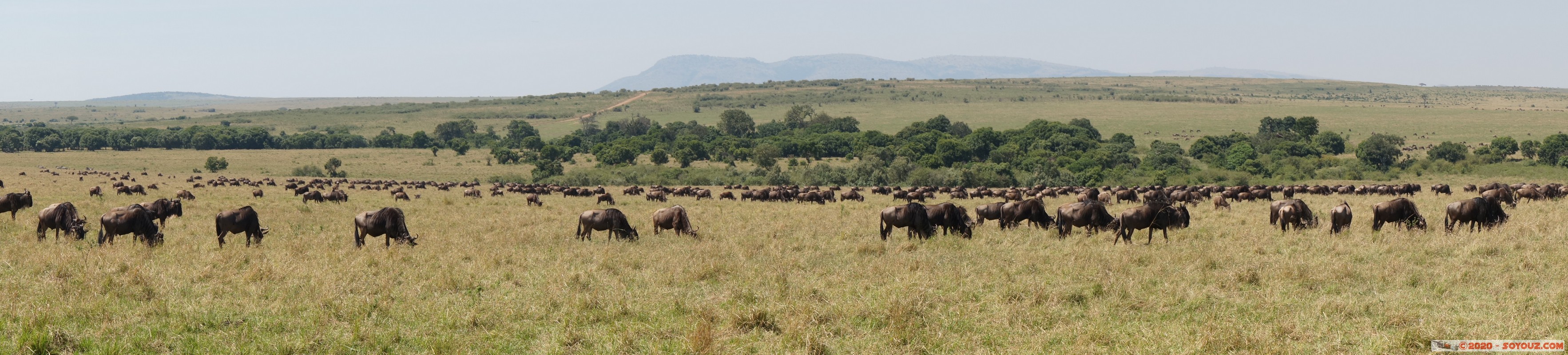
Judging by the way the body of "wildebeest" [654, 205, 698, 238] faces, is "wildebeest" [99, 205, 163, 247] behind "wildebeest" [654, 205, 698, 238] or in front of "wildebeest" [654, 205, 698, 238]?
behind

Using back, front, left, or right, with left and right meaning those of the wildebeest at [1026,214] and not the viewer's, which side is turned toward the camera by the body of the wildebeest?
right

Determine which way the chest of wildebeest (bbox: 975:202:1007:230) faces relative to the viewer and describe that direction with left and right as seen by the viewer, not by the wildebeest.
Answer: facing to the right of the viewer

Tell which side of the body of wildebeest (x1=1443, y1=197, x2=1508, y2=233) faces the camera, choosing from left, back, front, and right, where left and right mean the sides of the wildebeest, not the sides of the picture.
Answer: right

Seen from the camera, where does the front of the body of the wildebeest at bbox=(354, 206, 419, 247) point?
to the viewer's right

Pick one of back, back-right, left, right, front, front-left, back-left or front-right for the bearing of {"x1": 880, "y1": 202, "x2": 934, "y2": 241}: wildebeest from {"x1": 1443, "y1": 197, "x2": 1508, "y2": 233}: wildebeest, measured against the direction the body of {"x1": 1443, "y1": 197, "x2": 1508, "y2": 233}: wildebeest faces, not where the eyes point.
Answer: back-right

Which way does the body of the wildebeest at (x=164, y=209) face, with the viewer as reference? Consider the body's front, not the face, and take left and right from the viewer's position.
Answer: facing to the right of the viewer

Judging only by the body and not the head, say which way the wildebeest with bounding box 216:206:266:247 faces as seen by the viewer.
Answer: to the viewer's right

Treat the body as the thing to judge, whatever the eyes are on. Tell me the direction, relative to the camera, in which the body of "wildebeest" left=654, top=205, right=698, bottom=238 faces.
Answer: to the viewer's right

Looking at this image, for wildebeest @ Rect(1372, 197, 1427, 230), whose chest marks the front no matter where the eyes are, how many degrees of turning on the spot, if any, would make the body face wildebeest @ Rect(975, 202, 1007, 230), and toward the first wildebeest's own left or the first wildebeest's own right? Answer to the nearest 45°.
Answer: approximately 180°

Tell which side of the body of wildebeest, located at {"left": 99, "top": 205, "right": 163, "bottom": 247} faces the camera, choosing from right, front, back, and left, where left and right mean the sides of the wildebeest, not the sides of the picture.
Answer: right

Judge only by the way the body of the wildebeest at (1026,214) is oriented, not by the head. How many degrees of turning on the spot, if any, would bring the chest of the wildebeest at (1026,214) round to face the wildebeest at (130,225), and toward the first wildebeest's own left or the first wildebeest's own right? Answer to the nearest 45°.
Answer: approximately 135° to the first wildebeest's own right

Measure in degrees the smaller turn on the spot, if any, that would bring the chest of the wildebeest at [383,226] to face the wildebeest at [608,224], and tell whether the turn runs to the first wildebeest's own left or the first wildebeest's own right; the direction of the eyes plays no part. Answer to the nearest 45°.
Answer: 0° — it already faces it

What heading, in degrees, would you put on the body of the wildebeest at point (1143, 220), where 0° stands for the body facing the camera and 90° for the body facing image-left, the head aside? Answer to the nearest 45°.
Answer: approximately 270°

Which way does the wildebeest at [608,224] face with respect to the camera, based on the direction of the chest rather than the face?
to the viewer's right

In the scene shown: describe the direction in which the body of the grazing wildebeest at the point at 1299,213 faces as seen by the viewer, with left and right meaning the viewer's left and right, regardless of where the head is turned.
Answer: facing to the right of the viewer
